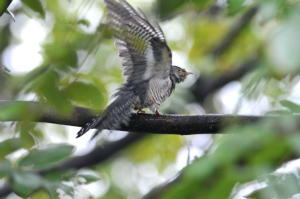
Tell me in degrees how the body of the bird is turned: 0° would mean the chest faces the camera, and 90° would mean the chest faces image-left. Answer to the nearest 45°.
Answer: approximately 270°

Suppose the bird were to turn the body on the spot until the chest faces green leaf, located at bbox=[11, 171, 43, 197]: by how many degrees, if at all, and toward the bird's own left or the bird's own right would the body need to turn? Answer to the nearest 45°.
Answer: approximately 90° to the bird's own right
